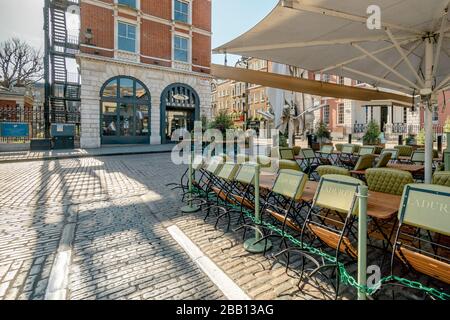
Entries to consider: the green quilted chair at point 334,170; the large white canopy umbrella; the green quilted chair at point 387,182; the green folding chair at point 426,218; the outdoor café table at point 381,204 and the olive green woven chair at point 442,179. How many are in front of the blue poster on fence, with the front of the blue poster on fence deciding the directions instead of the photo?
6

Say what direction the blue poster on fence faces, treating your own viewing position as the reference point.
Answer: facing the viewer

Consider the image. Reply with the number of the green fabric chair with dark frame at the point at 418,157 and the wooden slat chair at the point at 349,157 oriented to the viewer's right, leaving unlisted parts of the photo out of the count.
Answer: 0
